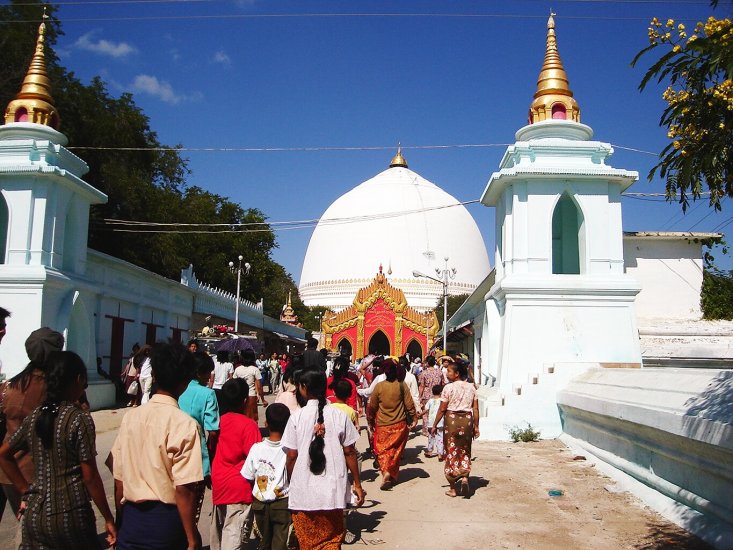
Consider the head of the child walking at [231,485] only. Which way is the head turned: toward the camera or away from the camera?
away from the camera

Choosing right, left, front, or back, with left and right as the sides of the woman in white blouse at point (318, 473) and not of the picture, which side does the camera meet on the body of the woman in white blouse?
back

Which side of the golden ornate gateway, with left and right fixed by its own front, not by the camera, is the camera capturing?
front

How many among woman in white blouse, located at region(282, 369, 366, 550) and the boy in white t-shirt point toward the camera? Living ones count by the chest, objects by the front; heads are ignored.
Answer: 0

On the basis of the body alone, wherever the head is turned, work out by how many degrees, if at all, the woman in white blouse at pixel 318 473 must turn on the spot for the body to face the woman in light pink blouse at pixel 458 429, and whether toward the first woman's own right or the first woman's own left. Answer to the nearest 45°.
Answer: approximately 45° to the first woman's own right

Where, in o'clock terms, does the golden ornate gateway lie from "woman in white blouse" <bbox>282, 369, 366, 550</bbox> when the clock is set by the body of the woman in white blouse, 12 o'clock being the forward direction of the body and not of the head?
The golden ornate gateway is roughly at 12 o'clock from the woman in white blouse.

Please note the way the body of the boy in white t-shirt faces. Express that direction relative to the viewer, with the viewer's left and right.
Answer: facing away from the viewer

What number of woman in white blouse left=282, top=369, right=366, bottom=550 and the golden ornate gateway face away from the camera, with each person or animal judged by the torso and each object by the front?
1

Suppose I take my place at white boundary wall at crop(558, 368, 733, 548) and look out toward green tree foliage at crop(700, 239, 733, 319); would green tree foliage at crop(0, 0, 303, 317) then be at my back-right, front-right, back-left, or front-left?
front-left

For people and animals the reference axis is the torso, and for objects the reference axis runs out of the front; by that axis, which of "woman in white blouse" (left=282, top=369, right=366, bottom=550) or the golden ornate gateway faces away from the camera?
the woman in white blouse

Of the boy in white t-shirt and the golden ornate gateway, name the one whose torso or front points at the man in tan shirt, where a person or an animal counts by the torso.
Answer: the golden ornate gateway

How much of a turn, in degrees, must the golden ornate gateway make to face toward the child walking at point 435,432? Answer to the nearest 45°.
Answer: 0° — it already faces them

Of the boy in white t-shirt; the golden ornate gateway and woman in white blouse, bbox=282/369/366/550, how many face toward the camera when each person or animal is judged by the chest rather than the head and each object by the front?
1

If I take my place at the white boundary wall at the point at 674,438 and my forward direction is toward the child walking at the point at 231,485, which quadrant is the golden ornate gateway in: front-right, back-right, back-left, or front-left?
back-right

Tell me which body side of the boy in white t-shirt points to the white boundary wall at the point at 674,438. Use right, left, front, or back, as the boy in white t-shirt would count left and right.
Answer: right

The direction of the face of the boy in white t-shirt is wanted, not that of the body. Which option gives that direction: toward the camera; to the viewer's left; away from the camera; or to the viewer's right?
away from the camera

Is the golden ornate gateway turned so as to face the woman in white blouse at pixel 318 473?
yes

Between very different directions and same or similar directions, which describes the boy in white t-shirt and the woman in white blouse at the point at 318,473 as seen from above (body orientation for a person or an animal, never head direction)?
same or similar directions

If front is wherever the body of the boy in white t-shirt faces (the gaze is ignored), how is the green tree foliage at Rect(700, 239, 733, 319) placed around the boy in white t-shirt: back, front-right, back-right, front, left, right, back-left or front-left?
front-right
